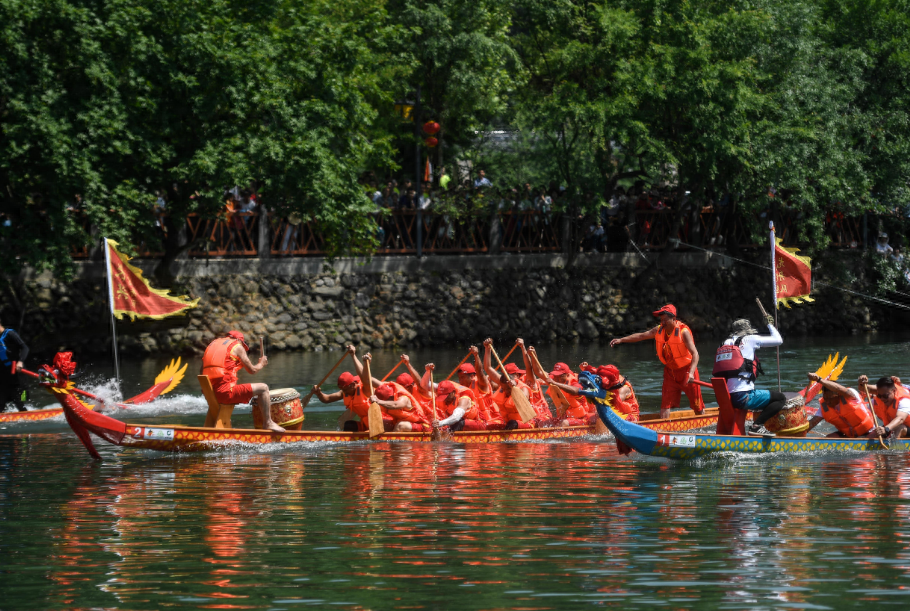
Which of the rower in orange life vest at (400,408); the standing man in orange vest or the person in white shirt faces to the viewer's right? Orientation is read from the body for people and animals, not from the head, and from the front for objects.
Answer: the person in white shirt

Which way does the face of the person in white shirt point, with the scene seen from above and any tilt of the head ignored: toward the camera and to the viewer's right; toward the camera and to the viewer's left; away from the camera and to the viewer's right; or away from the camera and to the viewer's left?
away from the camera and to the viewer's right

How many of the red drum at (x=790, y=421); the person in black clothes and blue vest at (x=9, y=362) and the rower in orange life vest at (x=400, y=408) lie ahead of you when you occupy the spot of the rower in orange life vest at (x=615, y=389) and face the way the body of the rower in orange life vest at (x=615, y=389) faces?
2

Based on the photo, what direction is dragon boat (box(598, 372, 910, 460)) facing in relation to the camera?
to the viewer's left

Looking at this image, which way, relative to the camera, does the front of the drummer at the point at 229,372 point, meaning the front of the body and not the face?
to the viewer's right

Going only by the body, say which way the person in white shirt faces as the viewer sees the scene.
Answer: to the viewer's right

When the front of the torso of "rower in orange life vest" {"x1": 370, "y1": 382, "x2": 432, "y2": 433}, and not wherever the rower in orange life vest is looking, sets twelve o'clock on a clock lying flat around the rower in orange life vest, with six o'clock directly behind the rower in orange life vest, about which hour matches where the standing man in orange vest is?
The standing man in orange vest is roughly at 6 o'clock from the rower in orange life vest.

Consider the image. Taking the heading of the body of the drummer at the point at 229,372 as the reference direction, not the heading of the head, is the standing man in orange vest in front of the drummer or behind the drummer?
in front

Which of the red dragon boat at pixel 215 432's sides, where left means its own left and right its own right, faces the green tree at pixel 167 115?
right

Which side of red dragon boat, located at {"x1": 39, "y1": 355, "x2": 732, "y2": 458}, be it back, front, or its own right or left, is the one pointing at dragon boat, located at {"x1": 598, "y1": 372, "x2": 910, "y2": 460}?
back

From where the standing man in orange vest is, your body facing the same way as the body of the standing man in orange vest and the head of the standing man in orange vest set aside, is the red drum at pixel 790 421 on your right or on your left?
on your left

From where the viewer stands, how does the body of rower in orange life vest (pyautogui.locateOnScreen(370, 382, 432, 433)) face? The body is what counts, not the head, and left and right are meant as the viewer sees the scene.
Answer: facing to the left of the viewer

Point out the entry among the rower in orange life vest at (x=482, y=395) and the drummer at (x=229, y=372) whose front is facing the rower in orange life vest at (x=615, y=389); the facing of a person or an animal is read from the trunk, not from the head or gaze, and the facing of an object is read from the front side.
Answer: the drummer

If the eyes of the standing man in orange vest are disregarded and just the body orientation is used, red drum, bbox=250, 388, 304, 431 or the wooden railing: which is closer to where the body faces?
the red drum
